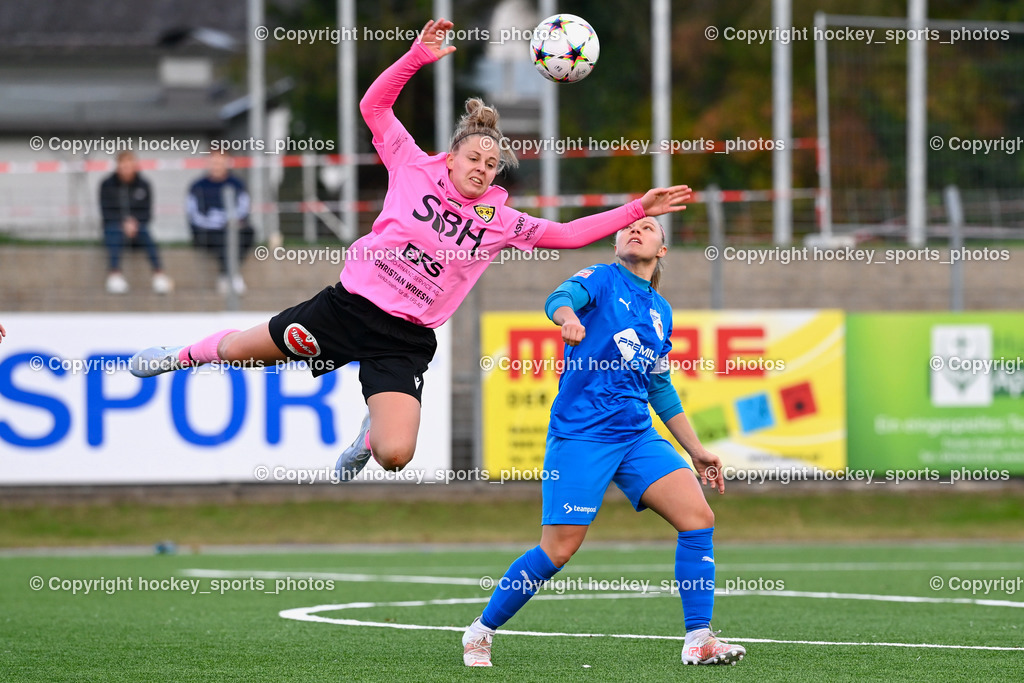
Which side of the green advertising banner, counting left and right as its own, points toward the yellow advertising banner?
right

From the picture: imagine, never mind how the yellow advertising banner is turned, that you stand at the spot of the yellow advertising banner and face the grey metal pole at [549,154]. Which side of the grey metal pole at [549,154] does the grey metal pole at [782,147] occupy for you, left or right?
right

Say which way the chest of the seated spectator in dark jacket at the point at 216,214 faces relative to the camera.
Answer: toward the camera

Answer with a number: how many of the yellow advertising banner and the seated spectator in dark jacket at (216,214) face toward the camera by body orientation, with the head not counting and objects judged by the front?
2

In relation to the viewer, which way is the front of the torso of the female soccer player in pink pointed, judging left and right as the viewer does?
facing the viewer

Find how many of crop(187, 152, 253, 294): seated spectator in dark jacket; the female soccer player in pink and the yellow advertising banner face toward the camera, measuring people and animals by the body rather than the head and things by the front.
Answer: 3

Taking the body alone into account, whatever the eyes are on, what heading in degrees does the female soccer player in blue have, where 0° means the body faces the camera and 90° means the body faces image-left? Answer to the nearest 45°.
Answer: approximately 315°

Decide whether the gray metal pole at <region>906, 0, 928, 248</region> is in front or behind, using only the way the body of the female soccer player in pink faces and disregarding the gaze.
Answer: behind

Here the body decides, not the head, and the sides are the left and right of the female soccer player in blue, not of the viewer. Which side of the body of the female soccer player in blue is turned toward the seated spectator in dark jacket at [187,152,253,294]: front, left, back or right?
back

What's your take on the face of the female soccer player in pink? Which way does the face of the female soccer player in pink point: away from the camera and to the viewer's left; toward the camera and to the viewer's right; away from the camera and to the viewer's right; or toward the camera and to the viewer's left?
toward the camera and to the viewer's right

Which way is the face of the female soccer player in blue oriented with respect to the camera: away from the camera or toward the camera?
toward the camera

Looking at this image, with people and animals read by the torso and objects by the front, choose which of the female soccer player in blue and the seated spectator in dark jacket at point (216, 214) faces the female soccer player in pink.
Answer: the seated spectator in dark jacket

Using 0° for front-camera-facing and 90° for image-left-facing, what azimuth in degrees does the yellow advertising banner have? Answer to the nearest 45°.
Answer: approximately 0°

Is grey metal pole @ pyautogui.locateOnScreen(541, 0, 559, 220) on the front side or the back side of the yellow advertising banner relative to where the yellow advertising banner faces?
on the back side
